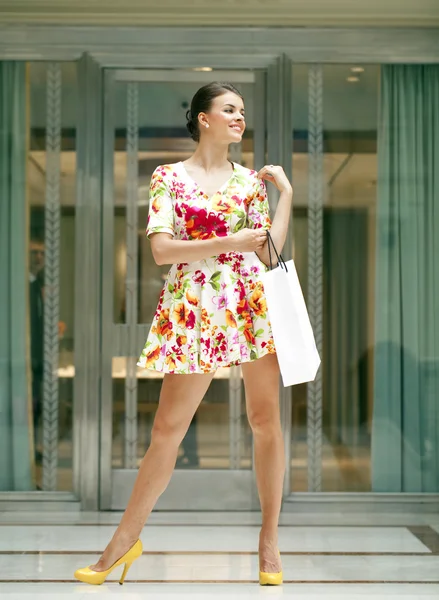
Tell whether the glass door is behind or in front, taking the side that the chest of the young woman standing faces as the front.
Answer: behind

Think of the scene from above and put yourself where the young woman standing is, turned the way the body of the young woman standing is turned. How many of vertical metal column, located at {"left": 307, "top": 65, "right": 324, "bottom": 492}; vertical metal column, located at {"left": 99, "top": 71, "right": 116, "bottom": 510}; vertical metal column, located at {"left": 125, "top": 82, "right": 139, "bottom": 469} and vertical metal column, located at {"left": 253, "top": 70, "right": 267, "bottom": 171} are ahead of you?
0

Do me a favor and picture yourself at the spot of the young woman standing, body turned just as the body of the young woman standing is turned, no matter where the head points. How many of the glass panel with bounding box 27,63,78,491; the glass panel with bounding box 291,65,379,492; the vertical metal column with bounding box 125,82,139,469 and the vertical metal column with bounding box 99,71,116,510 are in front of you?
0

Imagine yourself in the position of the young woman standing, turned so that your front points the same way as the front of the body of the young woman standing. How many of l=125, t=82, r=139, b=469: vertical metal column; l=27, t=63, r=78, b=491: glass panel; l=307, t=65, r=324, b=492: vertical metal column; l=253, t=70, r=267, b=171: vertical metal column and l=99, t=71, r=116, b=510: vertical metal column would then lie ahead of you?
0

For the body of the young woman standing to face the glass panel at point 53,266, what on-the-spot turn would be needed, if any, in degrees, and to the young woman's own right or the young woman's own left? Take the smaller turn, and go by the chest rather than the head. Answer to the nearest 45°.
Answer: approximately 135° to the young woman's own right

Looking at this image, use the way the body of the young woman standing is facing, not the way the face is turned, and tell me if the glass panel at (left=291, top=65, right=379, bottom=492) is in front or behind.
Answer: behind

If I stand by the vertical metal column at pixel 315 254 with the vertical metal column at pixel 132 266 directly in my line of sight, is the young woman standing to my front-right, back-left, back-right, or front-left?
front-left

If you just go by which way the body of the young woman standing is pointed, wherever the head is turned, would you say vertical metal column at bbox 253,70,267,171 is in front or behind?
behind

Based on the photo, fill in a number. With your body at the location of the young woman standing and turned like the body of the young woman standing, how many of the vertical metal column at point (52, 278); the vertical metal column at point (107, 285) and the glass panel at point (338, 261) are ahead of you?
0

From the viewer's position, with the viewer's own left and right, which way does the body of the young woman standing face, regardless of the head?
facing the viewer

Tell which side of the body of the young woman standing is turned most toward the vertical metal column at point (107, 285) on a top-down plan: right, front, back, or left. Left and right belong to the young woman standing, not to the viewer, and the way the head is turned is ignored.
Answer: back

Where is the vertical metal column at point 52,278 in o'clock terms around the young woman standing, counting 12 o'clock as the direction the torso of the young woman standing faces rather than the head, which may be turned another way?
The vertical metal column is roughly at 5 o'clock from the young woman standing.

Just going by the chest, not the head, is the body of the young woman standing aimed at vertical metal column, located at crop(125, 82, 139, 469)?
no

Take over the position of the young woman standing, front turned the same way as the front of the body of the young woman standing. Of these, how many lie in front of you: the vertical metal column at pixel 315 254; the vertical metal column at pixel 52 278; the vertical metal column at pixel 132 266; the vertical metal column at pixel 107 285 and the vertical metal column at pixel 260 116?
0
